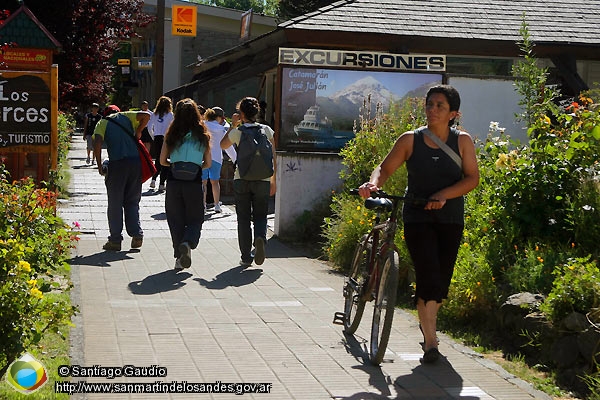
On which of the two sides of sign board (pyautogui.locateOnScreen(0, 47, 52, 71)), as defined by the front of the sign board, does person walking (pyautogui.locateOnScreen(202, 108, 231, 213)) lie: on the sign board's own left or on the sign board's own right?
on the sign board's own left

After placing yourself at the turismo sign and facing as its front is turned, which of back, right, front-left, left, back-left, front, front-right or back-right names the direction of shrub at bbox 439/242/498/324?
front-left

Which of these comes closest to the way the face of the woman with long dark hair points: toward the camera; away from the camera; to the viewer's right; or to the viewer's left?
away from the camera

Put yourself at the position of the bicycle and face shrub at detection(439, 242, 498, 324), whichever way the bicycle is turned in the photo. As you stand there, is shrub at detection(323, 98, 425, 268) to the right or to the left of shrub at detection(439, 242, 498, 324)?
left

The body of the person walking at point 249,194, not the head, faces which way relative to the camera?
away from the camera

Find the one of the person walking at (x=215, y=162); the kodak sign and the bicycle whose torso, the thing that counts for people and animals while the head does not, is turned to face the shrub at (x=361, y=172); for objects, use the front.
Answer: the kodak sign

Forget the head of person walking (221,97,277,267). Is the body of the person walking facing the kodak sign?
yes

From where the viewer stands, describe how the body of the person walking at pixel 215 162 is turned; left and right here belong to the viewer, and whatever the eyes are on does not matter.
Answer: facing away from the viewer

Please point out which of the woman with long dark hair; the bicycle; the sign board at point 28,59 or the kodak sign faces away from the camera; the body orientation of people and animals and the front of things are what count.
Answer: the woman with long dark hair

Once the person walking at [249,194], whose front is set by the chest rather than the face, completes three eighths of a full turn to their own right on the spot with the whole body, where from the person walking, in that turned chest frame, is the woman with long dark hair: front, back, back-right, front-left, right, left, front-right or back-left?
back-right

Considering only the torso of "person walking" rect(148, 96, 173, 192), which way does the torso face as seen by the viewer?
away from the camera

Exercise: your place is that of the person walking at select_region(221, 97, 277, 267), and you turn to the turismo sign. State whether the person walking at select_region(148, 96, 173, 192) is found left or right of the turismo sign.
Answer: right

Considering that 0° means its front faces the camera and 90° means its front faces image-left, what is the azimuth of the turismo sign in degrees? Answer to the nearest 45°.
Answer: approximately 0°

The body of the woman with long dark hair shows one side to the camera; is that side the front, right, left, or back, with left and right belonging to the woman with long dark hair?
back

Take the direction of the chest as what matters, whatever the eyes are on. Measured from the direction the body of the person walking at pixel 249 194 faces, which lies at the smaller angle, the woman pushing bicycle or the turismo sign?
the turismo sign
